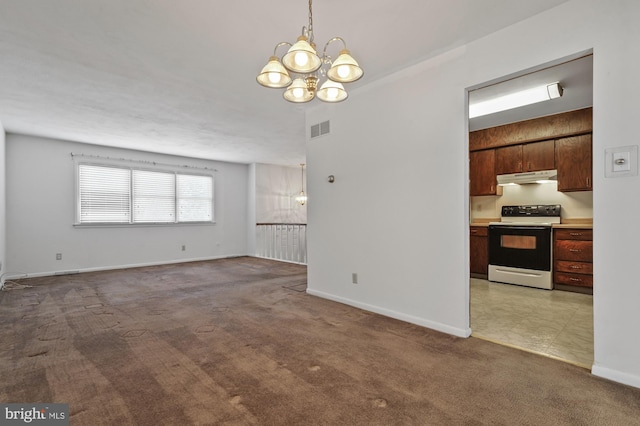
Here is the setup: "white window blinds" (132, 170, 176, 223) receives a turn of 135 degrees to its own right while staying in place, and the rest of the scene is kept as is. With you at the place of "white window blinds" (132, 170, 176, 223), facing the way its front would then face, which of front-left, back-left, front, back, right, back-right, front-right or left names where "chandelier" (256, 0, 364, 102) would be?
back-left

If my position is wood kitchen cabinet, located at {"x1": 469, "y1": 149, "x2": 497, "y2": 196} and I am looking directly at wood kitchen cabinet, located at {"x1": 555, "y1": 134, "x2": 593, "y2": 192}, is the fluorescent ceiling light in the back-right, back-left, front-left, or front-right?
front-right

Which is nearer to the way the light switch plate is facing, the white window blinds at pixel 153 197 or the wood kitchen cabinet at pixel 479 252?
the white window blinds

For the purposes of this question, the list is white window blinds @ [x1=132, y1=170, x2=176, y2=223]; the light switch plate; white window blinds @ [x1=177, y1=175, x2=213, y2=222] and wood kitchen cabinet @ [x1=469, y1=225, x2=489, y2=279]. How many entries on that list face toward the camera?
4

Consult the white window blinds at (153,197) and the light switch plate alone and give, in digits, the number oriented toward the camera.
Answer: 2

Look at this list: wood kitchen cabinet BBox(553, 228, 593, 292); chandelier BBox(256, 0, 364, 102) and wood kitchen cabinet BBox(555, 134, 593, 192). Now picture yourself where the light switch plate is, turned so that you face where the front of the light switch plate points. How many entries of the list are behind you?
2

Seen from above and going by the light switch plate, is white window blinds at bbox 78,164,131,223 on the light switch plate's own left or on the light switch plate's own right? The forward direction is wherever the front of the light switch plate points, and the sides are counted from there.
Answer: on the light switch plate's own right

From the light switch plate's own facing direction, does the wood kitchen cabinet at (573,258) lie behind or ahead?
behind

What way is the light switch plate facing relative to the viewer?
toward the camera

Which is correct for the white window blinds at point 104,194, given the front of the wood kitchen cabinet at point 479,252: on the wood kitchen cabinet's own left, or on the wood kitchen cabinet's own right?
on the wood kitchen cabinet's own right

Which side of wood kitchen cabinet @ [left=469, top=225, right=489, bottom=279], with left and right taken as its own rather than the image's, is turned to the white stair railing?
right

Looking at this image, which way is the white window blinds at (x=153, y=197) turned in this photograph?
toward the camera

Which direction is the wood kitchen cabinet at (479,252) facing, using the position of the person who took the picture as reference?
facing the viewer

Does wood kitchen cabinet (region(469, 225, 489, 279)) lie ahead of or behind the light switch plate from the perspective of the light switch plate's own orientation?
behind
